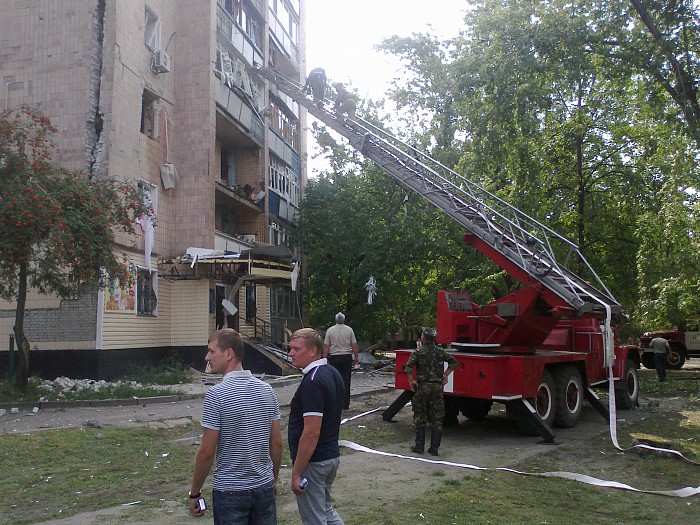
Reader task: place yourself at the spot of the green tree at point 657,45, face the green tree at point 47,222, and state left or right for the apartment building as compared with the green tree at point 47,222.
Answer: right

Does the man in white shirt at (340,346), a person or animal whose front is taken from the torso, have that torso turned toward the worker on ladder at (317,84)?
yes

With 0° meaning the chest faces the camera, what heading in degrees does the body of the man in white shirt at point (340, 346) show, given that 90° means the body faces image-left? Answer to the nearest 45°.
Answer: approximately 180°

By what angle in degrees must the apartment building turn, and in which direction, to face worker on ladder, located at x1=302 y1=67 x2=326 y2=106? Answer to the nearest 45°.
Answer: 0° — it already faces them

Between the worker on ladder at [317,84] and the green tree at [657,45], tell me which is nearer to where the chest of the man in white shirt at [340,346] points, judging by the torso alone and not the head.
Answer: the worker on ladder

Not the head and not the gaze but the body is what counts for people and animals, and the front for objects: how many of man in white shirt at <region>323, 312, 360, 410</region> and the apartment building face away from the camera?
1

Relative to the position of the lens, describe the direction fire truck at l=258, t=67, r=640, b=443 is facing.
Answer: facing away from the viewer and to the right of the viewer

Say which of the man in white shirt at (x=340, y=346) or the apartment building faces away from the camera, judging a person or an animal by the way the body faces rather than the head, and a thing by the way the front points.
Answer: the man in white shirt
